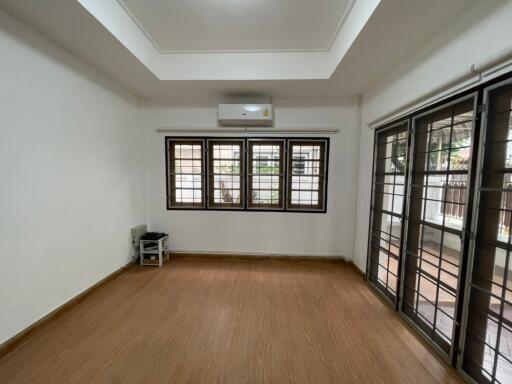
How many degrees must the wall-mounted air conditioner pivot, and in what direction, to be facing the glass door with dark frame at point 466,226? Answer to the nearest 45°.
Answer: approximately 45° to its left

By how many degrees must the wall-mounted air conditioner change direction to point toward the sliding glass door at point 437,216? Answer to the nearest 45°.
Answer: approximately 45° to its left

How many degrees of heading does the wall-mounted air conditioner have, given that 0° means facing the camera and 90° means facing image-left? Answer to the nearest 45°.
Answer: approximately 0°

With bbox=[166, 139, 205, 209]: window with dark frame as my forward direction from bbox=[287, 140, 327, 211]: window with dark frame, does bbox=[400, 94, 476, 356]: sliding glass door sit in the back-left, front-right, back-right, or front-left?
back-left

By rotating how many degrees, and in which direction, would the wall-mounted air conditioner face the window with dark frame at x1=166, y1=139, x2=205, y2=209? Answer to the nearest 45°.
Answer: approximately 135° to its right

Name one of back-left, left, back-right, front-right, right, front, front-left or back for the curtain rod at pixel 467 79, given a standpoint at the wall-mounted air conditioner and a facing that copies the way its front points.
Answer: front-left
